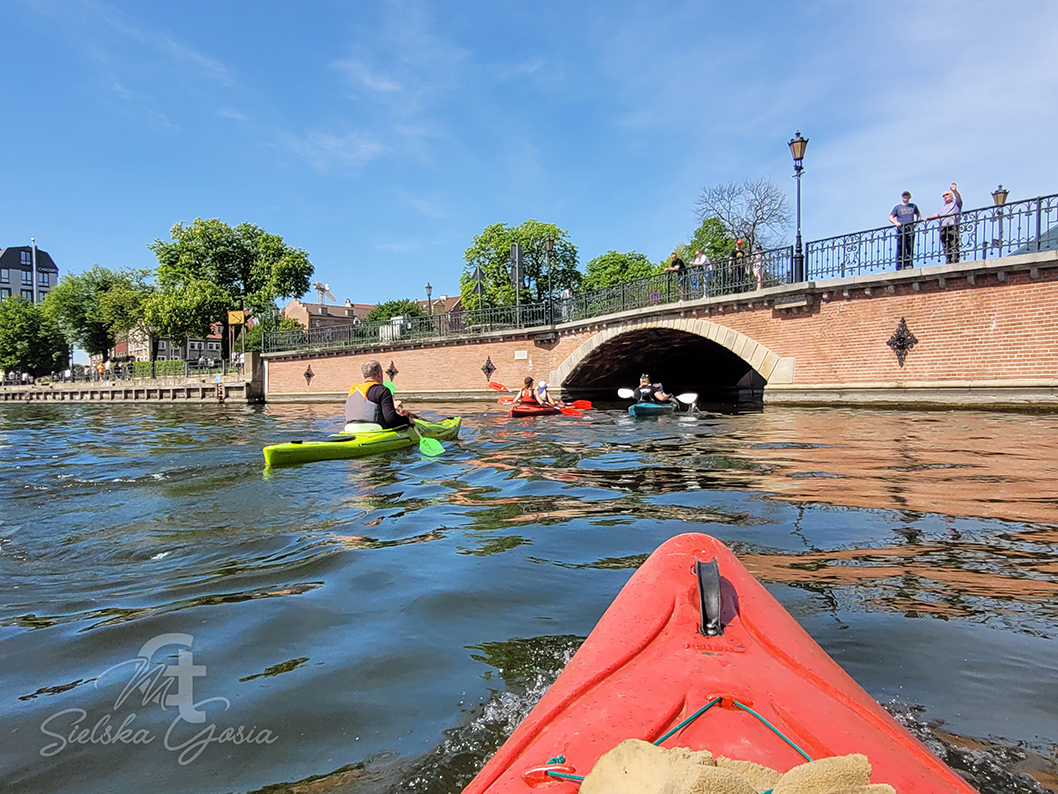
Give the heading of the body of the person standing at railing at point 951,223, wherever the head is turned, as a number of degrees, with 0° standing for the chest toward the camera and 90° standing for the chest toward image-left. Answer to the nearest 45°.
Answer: approximately 45°

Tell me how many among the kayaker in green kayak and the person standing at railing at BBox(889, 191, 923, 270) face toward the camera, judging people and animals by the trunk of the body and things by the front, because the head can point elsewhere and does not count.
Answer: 1

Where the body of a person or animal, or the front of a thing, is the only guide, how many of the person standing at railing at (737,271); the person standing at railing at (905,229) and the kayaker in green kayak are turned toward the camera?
2

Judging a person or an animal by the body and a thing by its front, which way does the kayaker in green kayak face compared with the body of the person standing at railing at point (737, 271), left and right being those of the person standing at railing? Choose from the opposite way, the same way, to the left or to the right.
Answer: the opposite way

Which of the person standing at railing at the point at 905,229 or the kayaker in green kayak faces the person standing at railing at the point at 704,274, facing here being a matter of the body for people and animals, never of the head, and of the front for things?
the kayaker in green kayak

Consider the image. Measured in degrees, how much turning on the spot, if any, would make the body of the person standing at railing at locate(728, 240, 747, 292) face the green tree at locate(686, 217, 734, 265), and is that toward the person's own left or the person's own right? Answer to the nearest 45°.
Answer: approximately 180°

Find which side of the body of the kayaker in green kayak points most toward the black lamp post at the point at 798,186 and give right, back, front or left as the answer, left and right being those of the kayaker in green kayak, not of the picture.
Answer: front

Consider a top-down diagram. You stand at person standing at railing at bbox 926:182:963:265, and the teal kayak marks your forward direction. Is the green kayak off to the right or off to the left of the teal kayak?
left

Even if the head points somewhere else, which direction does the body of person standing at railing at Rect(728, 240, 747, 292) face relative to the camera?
toward the camera

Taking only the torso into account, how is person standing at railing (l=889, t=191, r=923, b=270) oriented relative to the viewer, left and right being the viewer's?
facing the viewer

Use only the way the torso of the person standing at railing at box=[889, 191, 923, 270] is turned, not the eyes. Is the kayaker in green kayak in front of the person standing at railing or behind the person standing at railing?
in front

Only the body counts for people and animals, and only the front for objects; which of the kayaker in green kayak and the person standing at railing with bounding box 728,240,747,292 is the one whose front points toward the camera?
the person standing at railing

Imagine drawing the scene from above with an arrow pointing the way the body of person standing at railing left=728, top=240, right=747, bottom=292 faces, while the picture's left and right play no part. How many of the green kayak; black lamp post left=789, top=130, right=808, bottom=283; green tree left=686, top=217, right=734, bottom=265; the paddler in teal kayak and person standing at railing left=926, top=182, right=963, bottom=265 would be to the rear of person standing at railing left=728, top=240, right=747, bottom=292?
1

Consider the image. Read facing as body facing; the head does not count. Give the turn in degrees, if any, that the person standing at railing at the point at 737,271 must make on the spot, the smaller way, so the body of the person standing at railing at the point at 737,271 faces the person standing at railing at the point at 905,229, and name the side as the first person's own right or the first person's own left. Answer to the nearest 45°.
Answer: approximately 45° to the first person's own left

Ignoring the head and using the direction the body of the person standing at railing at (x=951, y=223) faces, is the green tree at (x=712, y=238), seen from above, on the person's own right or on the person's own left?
on the person's own right

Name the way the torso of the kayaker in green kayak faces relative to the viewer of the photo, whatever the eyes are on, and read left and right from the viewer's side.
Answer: facing away from the viewer and to the right of the viewer

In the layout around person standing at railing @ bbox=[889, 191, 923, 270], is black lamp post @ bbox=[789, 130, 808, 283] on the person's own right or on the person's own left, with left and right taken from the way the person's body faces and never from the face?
on the person's own right

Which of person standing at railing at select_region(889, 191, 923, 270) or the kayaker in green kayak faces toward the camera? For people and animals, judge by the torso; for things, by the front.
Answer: the person standing at railing
